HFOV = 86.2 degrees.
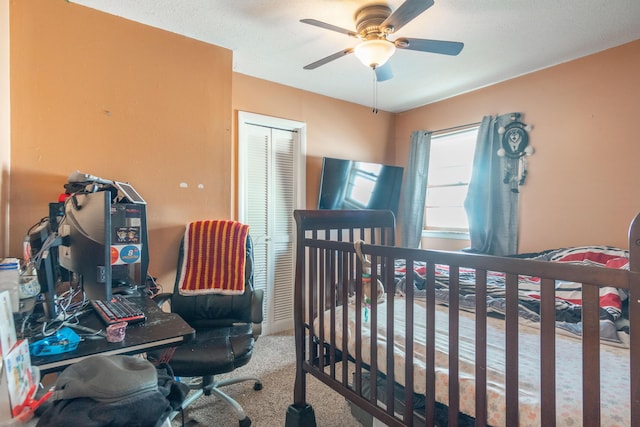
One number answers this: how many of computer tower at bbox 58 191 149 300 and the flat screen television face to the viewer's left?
0

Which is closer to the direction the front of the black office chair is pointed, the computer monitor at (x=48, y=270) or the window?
the computer monitor

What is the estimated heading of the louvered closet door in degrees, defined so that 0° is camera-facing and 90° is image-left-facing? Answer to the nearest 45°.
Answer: approximately 315°

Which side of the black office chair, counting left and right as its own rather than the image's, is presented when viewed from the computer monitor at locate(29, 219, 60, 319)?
right

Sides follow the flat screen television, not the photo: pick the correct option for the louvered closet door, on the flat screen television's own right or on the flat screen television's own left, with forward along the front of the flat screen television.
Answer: on the flat screen television's own right

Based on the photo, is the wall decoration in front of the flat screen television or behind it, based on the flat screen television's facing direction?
in front

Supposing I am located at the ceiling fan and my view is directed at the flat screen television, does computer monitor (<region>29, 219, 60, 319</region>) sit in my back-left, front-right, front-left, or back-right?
back-left
